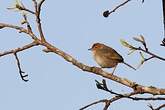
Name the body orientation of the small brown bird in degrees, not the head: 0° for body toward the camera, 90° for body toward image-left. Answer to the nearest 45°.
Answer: approximately 90°
